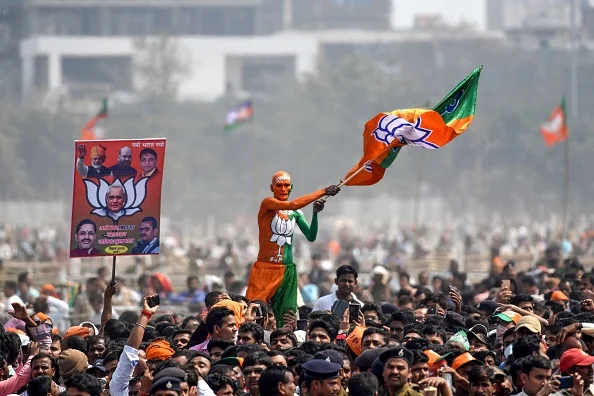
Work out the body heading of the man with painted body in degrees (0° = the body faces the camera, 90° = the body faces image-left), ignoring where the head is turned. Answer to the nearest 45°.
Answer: approximately 315°

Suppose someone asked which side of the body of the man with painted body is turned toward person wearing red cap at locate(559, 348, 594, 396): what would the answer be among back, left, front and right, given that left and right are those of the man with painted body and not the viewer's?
front

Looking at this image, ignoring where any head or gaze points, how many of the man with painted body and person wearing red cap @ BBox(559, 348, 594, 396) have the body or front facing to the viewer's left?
0

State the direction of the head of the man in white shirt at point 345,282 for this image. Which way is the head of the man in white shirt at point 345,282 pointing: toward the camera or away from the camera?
toward the camera

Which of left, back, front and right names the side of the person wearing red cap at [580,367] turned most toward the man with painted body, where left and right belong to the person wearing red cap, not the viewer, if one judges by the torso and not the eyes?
back

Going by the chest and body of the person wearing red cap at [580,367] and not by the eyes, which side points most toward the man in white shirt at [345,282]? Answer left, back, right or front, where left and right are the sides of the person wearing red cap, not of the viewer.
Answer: back

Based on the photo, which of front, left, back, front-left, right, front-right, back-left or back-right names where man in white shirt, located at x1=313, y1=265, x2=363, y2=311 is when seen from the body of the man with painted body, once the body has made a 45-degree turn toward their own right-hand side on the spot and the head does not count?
left

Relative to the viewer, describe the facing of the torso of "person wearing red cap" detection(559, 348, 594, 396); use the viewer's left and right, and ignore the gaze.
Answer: facing the viewer and to the right of the viewer

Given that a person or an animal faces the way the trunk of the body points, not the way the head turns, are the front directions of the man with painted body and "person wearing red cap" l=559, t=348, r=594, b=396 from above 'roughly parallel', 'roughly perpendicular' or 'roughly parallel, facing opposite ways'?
roughly parallel
